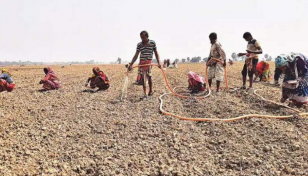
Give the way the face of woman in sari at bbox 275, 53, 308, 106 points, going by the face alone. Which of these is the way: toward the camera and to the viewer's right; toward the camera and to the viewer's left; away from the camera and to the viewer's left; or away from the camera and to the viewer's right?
toward the camera and to the viewer's left

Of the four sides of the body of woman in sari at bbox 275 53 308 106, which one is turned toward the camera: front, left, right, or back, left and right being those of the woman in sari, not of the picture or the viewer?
left

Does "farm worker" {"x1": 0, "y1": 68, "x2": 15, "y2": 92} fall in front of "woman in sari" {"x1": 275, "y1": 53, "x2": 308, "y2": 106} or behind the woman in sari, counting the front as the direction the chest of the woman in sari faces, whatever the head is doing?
in front

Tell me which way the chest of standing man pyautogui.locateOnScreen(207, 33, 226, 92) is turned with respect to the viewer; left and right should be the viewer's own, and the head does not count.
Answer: facing the viewer and to the left of the viewer

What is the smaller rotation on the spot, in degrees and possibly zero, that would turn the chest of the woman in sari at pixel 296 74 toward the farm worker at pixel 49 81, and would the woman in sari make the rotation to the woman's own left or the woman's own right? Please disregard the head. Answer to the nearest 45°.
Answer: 0° — they already face them

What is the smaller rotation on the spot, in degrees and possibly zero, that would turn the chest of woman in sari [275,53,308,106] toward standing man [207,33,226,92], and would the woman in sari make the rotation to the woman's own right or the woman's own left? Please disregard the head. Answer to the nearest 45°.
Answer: approximately 45° to the woman's own right

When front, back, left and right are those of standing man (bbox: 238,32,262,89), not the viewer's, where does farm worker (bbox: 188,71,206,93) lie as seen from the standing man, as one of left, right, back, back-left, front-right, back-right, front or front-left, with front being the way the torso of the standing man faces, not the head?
front-right

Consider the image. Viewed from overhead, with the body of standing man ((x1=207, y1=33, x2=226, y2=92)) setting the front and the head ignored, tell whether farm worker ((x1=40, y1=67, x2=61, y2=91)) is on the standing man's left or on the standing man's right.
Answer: on the standing man's right
